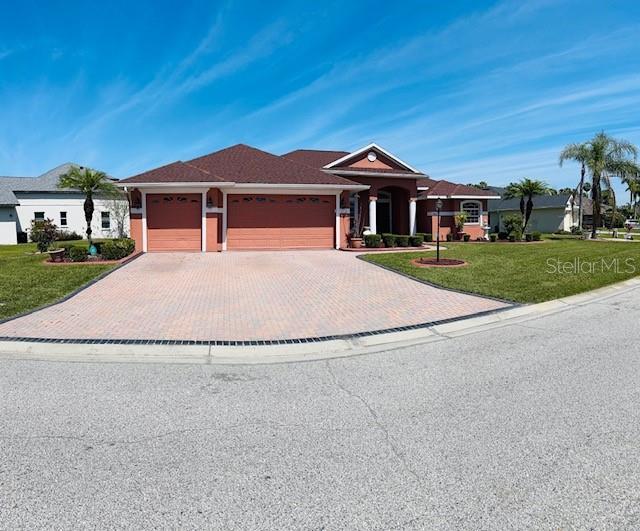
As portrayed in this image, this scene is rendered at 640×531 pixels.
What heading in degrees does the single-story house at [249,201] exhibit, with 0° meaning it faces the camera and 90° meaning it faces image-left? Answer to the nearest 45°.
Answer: approximately 0°

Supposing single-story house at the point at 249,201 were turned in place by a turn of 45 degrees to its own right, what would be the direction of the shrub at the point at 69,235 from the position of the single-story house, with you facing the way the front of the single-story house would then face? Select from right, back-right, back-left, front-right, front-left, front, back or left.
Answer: right

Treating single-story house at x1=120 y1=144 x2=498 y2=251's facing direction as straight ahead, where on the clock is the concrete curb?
The concrete curb is roughly at 12 o'clock from the single-story house.

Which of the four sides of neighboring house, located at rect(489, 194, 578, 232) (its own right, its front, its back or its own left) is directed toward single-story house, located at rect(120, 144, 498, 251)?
right

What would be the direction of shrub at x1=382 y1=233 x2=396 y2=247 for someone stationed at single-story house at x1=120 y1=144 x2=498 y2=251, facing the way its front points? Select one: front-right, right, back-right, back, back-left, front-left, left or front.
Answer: left

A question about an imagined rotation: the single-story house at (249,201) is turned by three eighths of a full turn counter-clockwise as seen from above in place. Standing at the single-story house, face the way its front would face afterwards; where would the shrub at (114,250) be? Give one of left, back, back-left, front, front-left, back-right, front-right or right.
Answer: back

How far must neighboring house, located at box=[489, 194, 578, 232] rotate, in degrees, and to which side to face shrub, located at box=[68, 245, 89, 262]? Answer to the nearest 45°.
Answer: approximately 90° to its right
